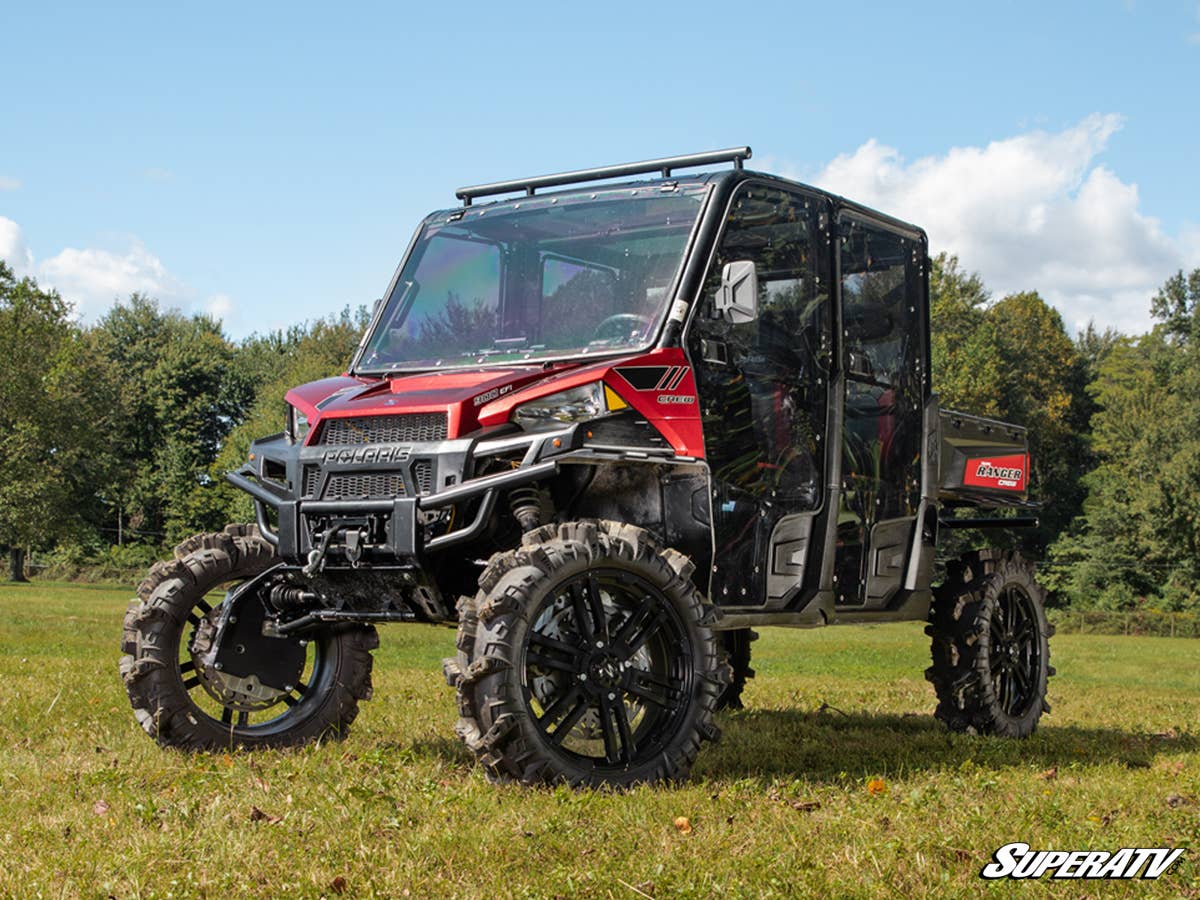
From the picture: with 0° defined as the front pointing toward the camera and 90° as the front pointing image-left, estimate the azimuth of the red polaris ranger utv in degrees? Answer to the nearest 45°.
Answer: approximately 45°
